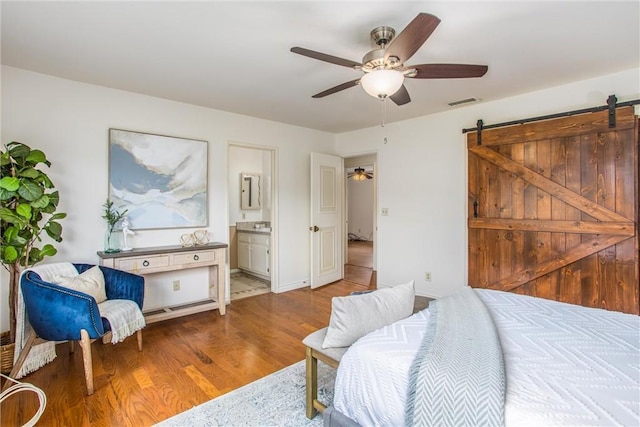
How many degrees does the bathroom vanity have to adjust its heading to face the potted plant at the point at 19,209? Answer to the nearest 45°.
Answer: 0° — it already faces it

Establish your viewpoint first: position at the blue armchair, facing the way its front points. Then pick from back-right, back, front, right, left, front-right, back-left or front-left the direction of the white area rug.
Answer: front

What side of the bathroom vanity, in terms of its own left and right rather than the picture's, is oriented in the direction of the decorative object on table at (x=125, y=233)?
front

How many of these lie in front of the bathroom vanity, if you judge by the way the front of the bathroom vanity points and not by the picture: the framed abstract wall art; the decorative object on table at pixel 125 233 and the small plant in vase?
3

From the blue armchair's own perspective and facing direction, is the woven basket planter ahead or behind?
behind

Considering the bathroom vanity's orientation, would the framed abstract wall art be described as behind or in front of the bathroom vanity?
in front

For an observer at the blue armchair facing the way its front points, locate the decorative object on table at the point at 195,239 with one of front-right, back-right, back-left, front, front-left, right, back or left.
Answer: left

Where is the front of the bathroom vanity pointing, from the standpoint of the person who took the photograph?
facing the viewer and to the left of the viewer

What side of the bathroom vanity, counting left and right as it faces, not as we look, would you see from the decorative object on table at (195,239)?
front

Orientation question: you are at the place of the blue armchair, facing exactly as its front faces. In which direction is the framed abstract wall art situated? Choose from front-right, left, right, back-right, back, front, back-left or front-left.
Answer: left

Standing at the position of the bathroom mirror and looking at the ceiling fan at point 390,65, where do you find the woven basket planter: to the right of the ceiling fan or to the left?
right

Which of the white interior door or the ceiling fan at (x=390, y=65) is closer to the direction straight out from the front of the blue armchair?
the ceiling fan

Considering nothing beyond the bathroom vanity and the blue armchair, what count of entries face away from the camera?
0

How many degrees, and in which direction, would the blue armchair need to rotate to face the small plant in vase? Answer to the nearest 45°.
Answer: approximately 135° to its left

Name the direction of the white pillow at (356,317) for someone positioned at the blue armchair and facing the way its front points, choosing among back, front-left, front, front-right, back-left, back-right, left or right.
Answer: front
